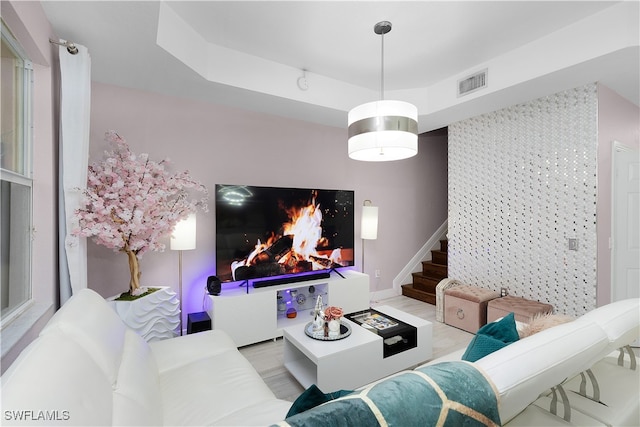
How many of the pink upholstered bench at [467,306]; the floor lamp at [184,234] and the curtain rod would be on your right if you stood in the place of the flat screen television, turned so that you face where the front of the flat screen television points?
2

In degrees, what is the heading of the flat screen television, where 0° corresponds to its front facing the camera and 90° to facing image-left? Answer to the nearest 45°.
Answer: approximately 315°

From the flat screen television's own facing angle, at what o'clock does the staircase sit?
The staircase is roughly at 10 o'clock from the flat screen television.

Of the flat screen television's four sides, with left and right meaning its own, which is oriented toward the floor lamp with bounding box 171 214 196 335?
right

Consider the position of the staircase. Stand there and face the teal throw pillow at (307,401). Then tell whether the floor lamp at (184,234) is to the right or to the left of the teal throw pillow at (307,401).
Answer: right

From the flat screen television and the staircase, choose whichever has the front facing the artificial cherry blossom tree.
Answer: the staircase

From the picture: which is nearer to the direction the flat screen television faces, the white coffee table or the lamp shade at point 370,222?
the white coffee table
